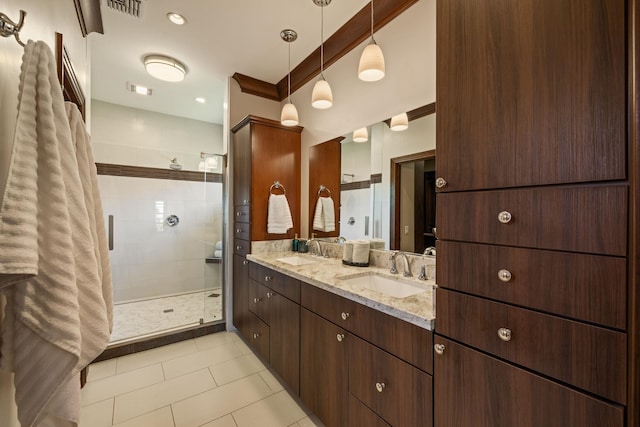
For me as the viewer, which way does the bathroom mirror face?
facing the viewer and to the left of the viewer

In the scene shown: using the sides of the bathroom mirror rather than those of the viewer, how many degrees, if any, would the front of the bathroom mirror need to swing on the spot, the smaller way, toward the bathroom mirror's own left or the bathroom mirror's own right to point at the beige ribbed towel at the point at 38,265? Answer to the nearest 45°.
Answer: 0° — it already faces it

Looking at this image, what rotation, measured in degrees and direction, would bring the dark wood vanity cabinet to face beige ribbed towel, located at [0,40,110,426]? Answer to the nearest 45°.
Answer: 0° — it already faces it

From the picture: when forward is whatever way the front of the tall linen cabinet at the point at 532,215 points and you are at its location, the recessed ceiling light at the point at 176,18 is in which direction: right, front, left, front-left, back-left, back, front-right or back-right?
front-right

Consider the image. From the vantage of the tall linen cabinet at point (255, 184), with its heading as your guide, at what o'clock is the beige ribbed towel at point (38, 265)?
The beige ribbed towel is roughly at 11 o'clock from the tall linen cabinet.

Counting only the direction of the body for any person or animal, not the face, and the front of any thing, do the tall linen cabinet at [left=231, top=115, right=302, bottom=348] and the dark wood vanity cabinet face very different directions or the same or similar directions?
same or similar directions

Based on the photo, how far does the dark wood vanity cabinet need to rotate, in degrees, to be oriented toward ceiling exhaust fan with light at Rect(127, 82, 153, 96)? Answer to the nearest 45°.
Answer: approximately 90° to its right

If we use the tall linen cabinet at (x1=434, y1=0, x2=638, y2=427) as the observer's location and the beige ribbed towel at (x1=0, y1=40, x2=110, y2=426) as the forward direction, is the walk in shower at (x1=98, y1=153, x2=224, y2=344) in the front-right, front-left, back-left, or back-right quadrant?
front-right

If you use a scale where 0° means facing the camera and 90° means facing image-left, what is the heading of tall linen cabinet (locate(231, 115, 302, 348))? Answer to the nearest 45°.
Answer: approximately 45°

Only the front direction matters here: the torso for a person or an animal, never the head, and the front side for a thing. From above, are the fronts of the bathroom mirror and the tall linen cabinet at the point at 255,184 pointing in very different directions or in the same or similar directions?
same or similar directions

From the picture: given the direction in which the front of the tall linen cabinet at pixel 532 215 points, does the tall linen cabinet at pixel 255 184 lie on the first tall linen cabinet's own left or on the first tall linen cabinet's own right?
on the first tall linen cabinet's own right

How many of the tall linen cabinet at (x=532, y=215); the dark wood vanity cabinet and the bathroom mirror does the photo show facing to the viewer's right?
0
